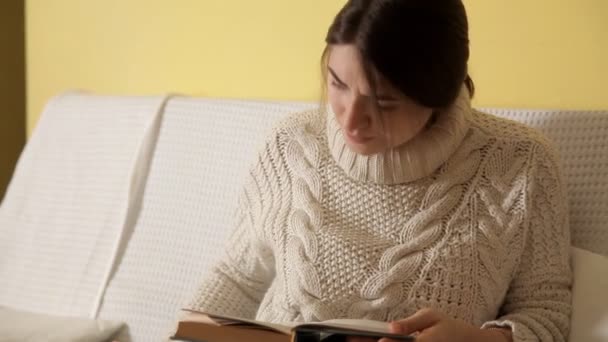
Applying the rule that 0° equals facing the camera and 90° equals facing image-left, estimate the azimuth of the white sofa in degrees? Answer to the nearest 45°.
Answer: approximately 0°
